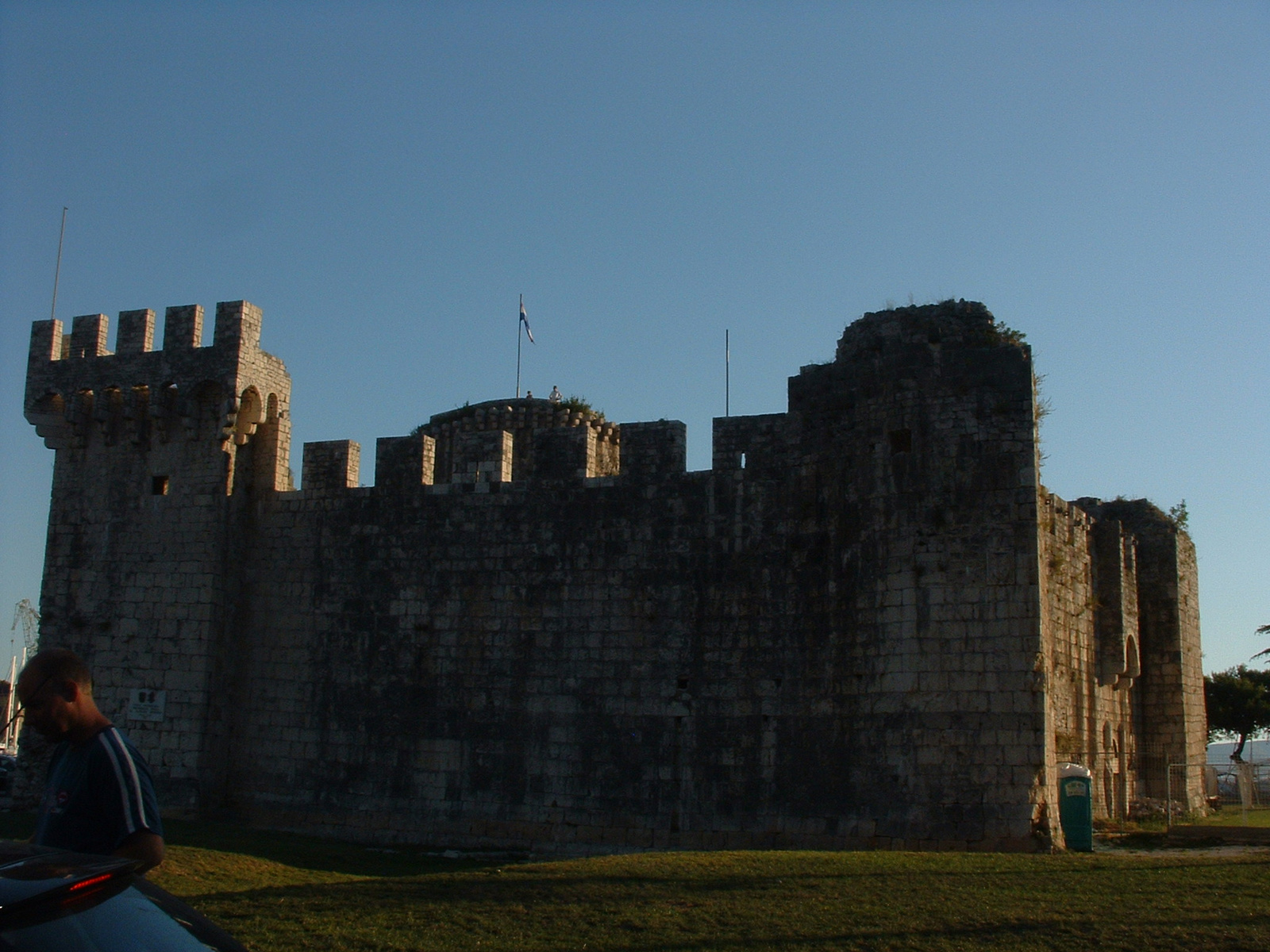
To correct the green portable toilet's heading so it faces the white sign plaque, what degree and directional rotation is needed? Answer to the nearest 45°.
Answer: approximately 90° to its right

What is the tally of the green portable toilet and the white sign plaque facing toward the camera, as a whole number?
2

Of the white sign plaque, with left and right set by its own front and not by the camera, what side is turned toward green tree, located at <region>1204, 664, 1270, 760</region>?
left

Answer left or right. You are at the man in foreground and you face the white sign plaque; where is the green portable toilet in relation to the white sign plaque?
right

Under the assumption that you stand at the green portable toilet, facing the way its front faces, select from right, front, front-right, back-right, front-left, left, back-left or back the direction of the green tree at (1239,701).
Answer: back

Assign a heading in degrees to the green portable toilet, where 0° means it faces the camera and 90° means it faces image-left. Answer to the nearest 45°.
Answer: approximately 0°

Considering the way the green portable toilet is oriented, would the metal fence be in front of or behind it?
behind

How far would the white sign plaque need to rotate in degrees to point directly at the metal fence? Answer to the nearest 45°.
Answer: approximately 90° to its left

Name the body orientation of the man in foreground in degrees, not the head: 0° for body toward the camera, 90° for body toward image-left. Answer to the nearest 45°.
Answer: approximately 45°

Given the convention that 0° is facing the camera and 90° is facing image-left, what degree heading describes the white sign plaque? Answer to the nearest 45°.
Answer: approximately 0°
